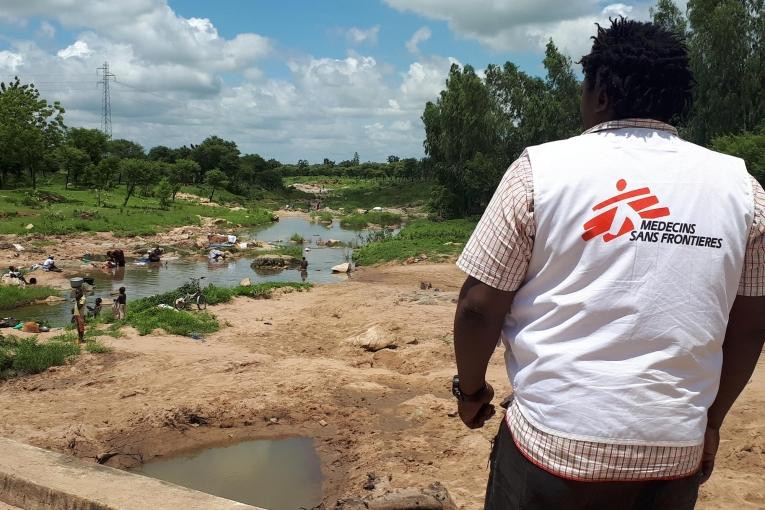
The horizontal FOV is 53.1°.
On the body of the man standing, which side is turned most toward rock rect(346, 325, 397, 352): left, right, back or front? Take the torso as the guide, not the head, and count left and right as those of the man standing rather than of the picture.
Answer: front

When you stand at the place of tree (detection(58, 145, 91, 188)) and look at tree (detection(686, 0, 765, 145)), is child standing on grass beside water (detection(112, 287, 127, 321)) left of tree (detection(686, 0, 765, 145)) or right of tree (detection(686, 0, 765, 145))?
right

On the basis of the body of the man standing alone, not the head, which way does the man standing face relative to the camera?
away from the camera

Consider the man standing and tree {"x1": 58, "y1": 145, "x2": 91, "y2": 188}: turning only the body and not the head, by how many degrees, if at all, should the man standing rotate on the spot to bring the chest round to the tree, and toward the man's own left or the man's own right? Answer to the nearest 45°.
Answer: approximately 45° to the man's own left

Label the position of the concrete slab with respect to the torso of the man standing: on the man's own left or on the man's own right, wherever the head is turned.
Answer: on the man's own left

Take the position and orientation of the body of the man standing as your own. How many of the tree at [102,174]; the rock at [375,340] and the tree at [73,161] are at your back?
0

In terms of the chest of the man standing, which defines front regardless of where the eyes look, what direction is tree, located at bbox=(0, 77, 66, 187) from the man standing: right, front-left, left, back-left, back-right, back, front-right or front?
front-left

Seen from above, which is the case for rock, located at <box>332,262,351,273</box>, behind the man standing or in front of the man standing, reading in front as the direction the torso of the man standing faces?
in front

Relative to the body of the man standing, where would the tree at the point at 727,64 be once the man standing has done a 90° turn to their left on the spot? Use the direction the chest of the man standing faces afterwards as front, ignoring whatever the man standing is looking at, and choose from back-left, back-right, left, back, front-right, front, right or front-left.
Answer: right

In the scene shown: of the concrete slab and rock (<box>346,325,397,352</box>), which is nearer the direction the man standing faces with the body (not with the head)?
the rock

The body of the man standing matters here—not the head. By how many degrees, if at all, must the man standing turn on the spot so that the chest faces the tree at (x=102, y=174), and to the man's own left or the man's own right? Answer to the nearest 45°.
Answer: approximately 45° to the man's own left
